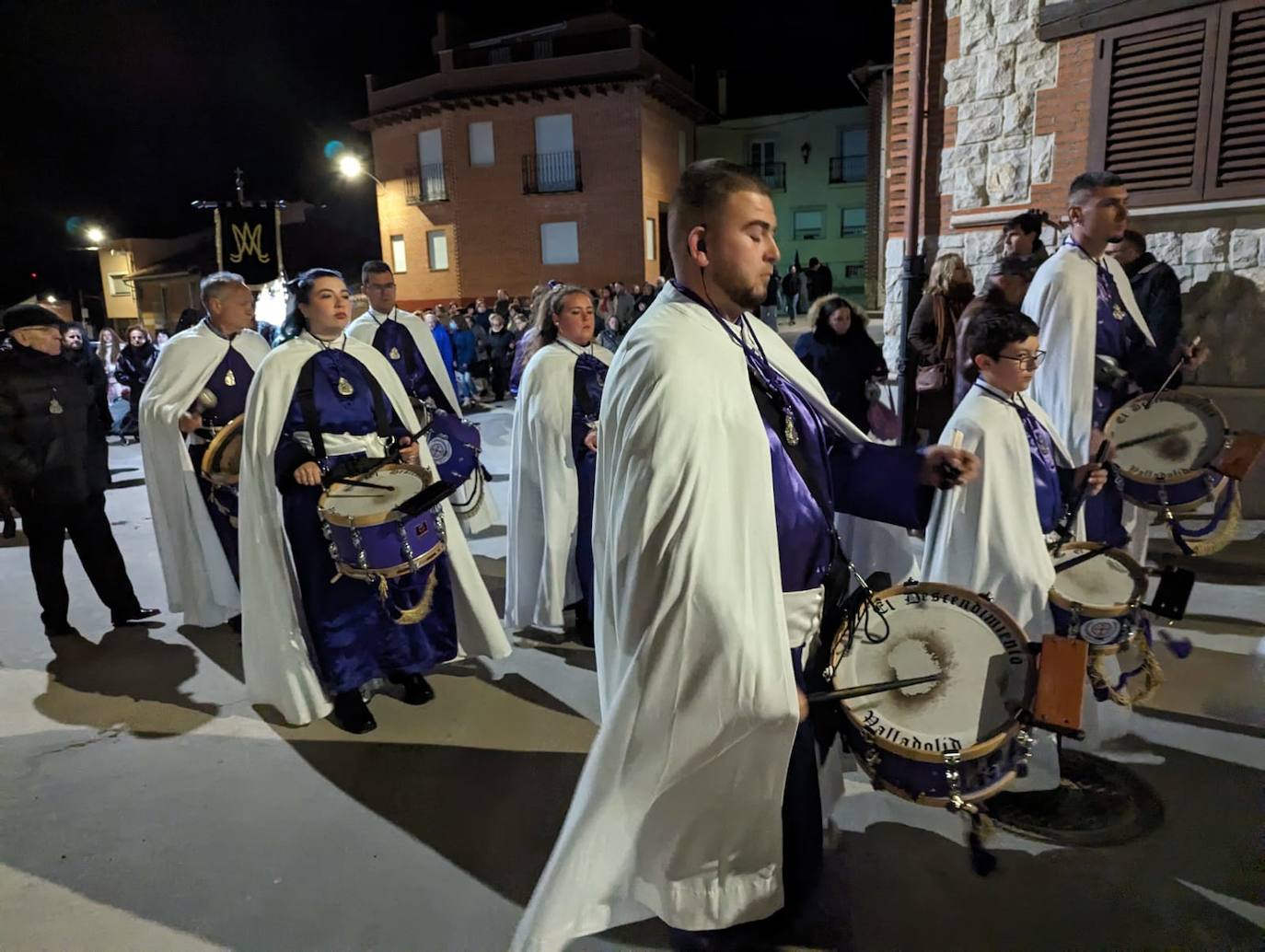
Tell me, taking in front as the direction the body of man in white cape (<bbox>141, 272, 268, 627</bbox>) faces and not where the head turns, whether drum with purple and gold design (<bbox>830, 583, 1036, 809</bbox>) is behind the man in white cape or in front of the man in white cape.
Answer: in front

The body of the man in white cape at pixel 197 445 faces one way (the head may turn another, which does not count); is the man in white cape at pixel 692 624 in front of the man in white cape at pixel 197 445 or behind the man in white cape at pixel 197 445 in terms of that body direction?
in front

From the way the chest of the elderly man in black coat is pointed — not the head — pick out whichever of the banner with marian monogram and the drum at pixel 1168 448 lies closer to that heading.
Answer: the drum

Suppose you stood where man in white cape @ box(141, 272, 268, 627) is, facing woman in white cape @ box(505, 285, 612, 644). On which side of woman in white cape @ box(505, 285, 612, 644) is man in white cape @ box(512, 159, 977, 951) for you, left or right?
right

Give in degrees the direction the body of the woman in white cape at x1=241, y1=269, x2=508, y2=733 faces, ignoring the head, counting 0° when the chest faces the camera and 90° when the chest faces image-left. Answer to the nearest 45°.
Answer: approximately 315°

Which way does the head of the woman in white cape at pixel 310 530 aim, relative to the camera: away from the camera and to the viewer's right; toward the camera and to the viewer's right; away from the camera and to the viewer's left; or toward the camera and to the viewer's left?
toward the camera and to the viewer's right

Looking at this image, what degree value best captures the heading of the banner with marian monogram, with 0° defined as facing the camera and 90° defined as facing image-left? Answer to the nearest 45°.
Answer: approximately 0°

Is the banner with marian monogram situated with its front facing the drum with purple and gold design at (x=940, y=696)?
yes

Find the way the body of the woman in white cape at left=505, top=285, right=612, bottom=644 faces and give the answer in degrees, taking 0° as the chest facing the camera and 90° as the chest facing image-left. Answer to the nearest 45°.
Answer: approximately 315°

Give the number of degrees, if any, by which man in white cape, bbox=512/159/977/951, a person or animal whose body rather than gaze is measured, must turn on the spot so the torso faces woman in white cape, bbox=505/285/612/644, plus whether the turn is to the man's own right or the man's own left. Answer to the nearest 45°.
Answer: approximately 90° to the man's own left

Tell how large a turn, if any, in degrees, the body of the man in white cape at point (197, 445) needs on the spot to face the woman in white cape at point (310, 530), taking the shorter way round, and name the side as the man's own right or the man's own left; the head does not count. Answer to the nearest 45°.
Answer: approximately 45° to the man's own right

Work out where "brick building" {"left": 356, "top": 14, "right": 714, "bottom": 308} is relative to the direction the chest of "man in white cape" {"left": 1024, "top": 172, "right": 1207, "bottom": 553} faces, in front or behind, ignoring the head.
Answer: behind
